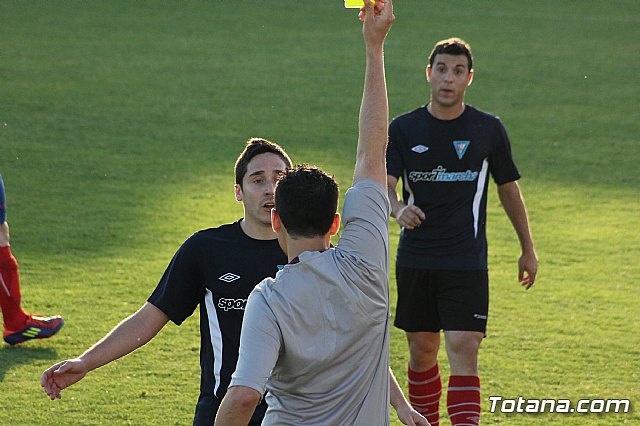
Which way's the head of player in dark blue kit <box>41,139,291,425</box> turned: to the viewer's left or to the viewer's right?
to the viewer's right

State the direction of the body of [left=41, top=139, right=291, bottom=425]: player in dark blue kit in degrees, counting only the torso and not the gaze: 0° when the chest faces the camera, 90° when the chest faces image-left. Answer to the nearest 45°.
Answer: approximately 315°

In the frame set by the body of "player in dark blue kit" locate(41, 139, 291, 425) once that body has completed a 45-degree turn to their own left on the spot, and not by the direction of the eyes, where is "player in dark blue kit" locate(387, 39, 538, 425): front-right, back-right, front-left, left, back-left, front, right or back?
front-left

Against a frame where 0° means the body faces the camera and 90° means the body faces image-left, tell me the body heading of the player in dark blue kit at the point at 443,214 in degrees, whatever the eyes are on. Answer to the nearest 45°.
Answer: approximately 0°
